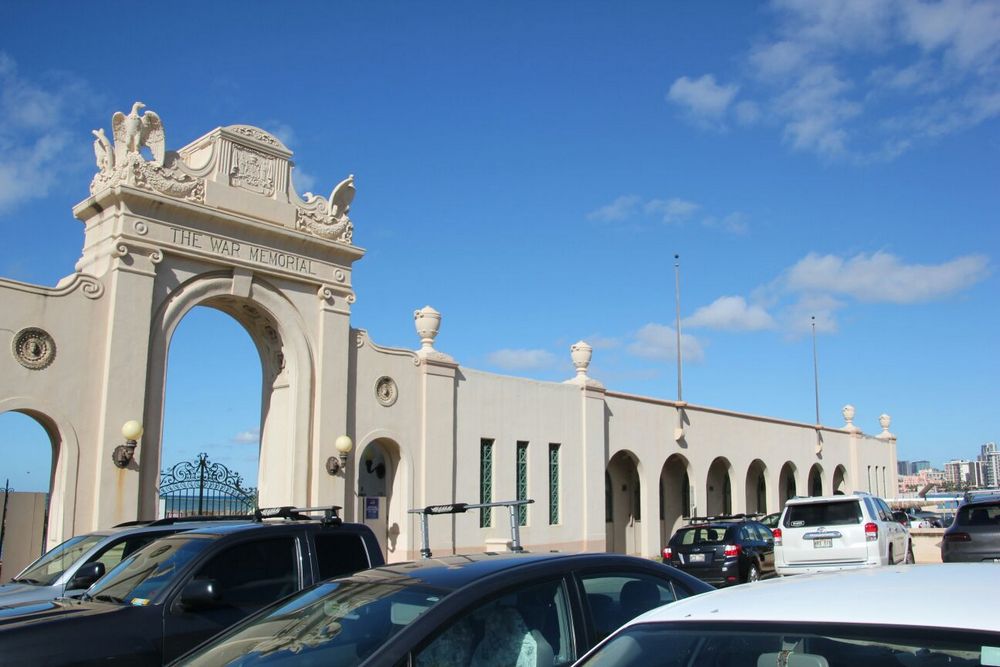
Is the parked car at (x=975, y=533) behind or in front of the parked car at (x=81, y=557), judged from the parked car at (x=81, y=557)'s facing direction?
behind

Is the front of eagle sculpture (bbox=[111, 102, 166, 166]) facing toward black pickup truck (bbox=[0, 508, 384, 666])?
yes

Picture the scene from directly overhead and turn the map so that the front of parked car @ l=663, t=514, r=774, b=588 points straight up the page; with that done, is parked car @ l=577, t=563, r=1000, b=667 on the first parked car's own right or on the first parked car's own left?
on the first parked car's own right

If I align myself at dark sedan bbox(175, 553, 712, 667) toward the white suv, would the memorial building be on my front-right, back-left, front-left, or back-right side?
front-left

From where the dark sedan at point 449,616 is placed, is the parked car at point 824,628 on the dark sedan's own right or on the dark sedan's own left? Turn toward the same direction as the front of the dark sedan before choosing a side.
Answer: on the dark sedan's own left

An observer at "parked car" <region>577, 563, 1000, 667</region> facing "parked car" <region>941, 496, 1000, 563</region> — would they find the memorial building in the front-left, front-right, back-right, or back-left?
front-left

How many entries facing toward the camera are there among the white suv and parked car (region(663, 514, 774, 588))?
0

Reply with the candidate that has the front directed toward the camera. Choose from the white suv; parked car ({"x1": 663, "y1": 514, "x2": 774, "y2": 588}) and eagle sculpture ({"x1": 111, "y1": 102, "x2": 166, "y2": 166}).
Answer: the eagle sculpture

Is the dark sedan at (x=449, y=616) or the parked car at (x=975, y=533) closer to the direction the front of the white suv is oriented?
the parked car

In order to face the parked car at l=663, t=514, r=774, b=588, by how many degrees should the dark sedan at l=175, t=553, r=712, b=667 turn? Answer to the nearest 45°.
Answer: approximately 135° to its right

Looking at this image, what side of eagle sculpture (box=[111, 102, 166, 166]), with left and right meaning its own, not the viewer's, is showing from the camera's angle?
front

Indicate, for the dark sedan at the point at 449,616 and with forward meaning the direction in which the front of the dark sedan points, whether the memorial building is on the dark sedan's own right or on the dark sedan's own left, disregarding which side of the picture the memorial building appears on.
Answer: on the dark sedan's own right

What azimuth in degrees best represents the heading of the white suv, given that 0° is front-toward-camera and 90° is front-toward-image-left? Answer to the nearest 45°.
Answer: approximately 225°

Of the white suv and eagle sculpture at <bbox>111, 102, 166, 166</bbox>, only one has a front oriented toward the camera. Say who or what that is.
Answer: the eagle sculpture

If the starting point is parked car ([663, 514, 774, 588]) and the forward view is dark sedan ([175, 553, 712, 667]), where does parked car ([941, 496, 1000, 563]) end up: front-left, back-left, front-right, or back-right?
front-left

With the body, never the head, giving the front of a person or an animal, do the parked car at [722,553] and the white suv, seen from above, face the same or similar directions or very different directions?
same or similar directions

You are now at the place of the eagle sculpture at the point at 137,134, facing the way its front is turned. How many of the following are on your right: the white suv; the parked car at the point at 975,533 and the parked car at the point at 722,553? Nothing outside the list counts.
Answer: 0

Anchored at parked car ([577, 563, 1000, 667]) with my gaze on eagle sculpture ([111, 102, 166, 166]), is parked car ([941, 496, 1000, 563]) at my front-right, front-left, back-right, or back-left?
front-right

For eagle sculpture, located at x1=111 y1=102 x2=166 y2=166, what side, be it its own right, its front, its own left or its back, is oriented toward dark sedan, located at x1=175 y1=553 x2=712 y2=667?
front

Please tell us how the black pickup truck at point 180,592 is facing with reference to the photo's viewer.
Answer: facing the viewer and to the left of the viewer
